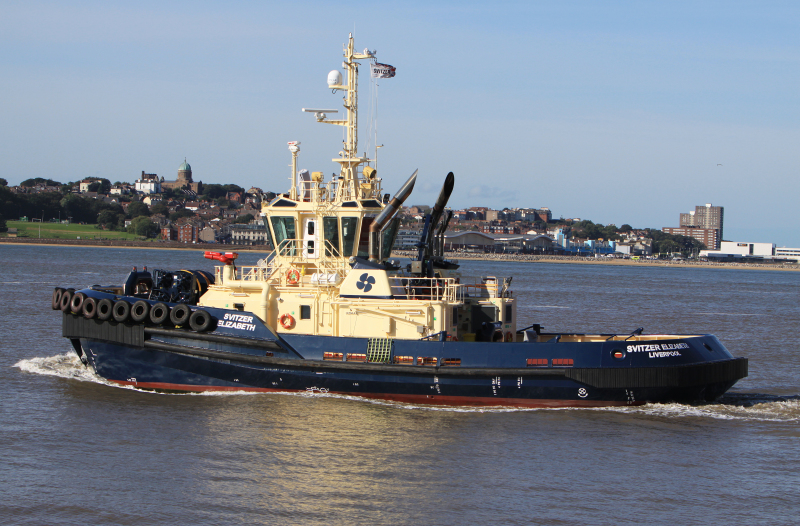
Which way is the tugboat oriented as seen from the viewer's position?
to the viewer's left
